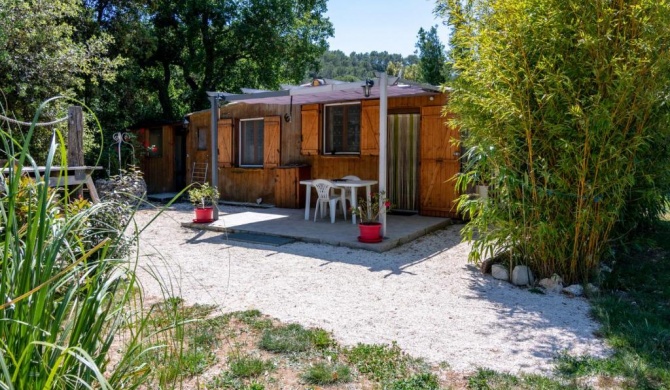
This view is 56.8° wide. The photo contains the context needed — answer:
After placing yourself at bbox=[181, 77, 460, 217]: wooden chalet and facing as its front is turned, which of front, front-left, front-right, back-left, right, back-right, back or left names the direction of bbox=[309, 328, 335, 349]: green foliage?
front-left

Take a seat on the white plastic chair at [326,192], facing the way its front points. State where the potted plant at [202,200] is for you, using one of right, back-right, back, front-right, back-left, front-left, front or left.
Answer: back-left

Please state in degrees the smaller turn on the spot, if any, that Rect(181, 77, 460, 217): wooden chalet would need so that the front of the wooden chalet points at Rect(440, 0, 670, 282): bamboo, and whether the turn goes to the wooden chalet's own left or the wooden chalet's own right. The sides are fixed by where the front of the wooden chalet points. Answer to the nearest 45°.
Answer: approximately 45° to the wooden chalet's own left

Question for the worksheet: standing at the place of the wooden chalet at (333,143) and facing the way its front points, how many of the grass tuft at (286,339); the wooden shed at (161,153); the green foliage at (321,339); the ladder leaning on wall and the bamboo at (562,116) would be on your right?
2

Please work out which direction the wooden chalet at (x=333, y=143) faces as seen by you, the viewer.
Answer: facing the viewer and to the left of the viewer

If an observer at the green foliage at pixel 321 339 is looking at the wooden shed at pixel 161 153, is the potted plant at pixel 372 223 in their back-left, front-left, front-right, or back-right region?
front-right

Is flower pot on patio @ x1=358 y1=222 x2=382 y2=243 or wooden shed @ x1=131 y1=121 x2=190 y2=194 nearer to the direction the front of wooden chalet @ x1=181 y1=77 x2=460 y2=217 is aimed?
the flower pot on patio

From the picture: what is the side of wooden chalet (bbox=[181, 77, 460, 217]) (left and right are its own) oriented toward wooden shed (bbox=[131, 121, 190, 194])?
right

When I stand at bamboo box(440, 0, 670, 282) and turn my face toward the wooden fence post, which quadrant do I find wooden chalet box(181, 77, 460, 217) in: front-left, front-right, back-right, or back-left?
front-right

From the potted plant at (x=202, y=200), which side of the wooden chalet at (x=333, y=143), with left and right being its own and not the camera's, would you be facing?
front
